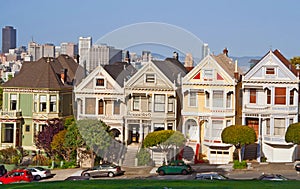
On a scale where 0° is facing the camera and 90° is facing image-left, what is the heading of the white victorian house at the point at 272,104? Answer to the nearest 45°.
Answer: approximately 0°

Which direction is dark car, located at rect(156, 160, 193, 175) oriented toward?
to the viewer's left

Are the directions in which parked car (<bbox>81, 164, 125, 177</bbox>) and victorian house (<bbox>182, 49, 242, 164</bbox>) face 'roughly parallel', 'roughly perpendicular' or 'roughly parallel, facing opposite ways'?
roughly perpendicular

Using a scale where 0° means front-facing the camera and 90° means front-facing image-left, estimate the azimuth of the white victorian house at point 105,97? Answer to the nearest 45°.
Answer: approximately 0°

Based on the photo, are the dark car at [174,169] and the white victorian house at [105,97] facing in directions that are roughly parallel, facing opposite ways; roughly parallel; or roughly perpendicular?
roughly perpendicular

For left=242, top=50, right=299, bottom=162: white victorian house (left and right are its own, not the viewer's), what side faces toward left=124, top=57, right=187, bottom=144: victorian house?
right

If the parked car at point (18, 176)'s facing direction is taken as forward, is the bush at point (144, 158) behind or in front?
behind

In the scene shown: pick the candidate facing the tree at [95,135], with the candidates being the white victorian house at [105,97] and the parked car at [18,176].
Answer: the white victorian house

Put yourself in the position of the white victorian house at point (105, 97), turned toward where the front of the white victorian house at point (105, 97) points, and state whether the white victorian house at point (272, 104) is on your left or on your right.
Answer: on your left

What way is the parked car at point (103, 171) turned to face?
to the viewer's left

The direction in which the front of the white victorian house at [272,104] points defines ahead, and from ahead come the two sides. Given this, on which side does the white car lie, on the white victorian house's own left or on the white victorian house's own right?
on the white victorian house's own right

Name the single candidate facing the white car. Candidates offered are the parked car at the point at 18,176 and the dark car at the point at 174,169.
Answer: the dark car

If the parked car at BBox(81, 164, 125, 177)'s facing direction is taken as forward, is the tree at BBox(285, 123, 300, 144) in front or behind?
behind

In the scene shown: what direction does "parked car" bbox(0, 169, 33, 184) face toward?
to the viewer's left
